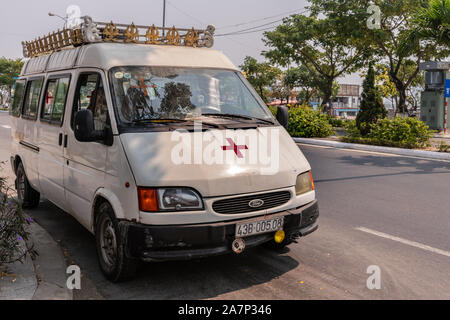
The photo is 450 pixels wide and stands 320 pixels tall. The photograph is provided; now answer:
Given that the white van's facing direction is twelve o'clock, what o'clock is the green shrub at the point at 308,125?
The green shrub is roughly at 8 o'clock from the white van.

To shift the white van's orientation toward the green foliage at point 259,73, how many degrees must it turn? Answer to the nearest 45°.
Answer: approximately 135° to its left

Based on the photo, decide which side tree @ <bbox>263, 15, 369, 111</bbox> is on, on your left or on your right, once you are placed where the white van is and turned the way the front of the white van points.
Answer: on your left

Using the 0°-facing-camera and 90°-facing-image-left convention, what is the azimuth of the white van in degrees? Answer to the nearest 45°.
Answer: approximately 315°

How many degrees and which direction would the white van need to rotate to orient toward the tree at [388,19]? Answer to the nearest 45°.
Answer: approximately 90° to its left

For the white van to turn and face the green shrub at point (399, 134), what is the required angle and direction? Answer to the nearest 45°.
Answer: approximately 90° to its left

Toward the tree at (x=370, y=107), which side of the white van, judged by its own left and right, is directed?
left
